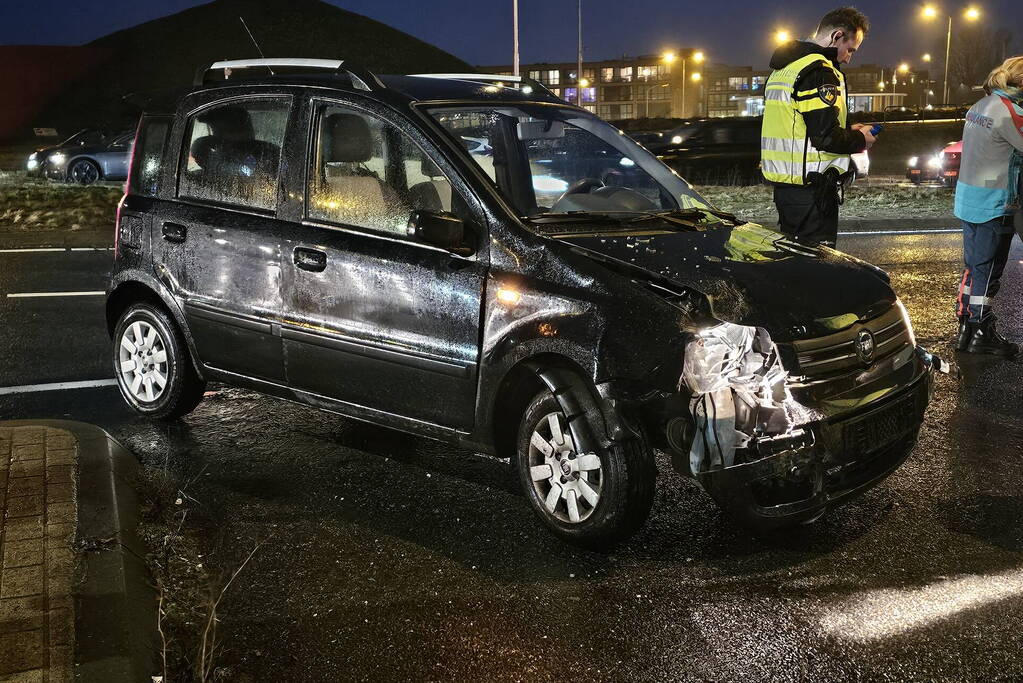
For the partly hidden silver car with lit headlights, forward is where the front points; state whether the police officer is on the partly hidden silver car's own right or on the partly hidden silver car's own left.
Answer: on the partly hidden silver car's own left

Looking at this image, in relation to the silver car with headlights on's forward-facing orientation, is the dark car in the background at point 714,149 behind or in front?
behind

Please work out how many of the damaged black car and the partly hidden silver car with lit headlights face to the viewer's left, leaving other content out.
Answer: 1

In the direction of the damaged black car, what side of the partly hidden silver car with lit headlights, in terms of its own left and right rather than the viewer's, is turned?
left

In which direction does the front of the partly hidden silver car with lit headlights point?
to the viewer's left

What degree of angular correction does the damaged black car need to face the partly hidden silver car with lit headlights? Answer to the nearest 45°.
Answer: approximately 180°

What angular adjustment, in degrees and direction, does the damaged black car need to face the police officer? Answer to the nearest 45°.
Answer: approximately 90° to its left

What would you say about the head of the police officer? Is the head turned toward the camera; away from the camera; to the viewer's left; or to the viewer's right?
to the viewer's right

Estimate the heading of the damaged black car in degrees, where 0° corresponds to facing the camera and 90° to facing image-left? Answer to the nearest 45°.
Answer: approximately 315°

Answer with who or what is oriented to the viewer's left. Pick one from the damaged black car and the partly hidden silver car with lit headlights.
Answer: the partly hidden silver car with lit headlights
